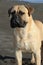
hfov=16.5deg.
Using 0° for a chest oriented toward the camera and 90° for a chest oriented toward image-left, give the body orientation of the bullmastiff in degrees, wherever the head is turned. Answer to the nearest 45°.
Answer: approximately 45°
